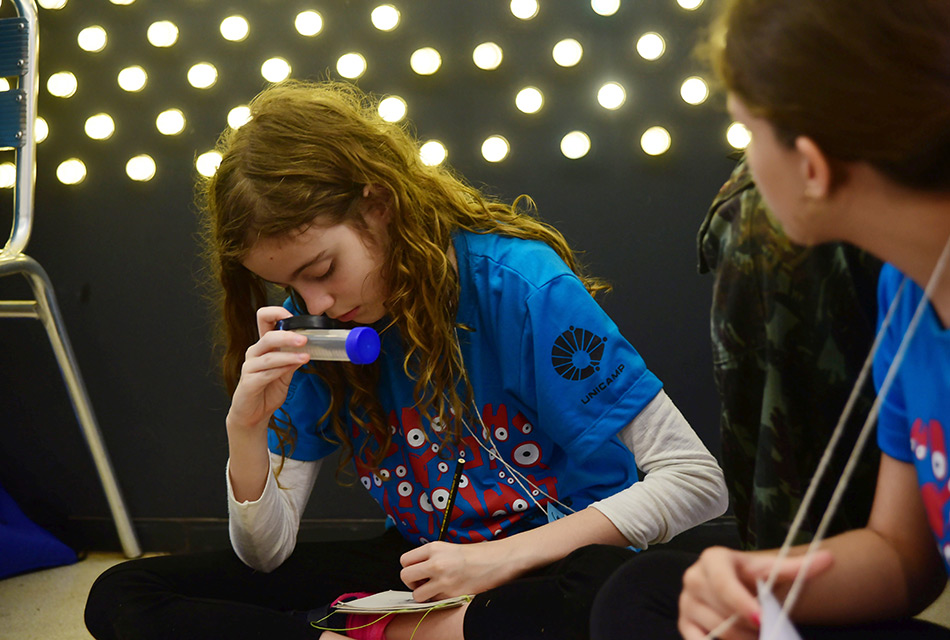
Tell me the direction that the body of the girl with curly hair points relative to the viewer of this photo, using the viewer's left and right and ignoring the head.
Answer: facing the viewer and to the left of the viewer

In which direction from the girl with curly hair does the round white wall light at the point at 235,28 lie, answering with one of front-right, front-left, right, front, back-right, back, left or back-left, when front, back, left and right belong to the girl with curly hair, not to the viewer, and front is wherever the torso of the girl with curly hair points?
back-right

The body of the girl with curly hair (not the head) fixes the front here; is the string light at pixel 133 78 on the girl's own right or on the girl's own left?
on the girl's own right

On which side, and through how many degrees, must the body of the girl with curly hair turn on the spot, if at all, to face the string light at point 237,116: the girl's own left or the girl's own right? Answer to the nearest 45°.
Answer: approximately 135° to the girl's own right

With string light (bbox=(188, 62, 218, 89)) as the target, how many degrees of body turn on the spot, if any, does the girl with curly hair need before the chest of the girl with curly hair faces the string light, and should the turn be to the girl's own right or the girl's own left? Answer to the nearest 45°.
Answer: approximately 135° to the girl's own right

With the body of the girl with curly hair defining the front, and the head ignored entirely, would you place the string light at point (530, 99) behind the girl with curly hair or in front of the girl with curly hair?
behind

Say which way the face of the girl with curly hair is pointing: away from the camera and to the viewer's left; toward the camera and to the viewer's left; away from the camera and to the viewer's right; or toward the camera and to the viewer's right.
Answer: toward the camera and to the viewer's left

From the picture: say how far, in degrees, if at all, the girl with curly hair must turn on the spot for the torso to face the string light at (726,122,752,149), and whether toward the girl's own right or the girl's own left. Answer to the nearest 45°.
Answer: approximately 180°

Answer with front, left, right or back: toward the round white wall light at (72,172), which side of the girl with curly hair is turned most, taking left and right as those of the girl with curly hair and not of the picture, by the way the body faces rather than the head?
right

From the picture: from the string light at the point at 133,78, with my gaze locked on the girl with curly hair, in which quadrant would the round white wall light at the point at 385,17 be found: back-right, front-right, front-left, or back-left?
front-left
